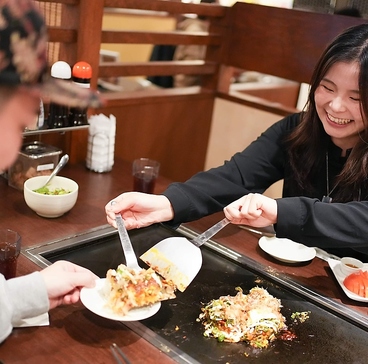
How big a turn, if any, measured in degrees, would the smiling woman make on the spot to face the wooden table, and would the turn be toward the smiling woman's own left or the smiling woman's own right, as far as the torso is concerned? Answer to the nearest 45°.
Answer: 0° — they already face it

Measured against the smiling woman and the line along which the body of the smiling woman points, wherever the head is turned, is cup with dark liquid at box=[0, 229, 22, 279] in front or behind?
in front

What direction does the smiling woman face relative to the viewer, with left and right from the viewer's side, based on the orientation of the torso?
facing the viewer and to the left of the viewer

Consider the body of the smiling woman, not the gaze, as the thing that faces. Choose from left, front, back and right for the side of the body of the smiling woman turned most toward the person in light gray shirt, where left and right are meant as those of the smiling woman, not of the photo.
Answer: front

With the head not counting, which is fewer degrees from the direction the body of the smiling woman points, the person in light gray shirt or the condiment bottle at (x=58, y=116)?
the person in light gray shirt

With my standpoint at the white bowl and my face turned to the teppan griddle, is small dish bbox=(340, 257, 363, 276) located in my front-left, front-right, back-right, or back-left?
front-left

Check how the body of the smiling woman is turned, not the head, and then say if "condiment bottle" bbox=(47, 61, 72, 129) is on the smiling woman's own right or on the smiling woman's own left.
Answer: on the smiling woman's own right

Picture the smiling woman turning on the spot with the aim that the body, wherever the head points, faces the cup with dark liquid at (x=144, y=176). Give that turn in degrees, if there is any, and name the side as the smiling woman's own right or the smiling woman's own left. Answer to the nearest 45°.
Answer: approximately 45° to the smiling woman's own right

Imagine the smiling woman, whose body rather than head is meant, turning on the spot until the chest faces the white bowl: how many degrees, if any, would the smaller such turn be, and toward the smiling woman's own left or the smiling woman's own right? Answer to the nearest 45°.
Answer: approximately 45° to the smiling woman's own right

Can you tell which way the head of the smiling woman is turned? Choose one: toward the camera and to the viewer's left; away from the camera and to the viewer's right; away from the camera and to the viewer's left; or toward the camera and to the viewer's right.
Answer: toward the camera and to the viewer's left
